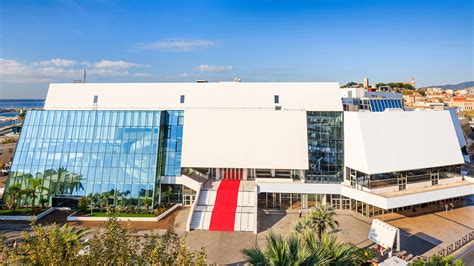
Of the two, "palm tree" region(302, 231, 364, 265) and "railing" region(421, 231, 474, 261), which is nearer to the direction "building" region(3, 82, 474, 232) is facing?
the palm tree

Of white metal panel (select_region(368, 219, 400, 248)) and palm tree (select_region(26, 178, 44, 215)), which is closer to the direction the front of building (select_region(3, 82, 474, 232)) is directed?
the white metal panel

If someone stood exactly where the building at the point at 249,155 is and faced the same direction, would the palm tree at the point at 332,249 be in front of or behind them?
in front

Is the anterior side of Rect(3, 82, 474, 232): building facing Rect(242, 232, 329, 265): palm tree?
yes

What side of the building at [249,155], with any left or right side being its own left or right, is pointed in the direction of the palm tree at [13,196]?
right

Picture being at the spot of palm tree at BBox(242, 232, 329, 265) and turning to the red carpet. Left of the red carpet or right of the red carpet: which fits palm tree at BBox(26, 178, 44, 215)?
left

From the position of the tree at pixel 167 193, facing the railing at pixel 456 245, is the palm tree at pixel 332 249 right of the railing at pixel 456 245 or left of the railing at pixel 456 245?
right

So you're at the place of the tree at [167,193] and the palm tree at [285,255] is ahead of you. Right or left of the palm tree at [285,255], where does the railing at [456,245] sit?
left

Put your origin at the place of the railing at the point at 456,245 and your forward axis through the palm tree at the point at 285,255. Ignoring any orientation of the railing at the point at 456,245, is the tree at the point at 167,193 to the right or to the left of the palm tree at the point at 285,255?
right

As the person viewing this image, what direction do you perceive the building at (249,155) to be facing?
facing the viewer
